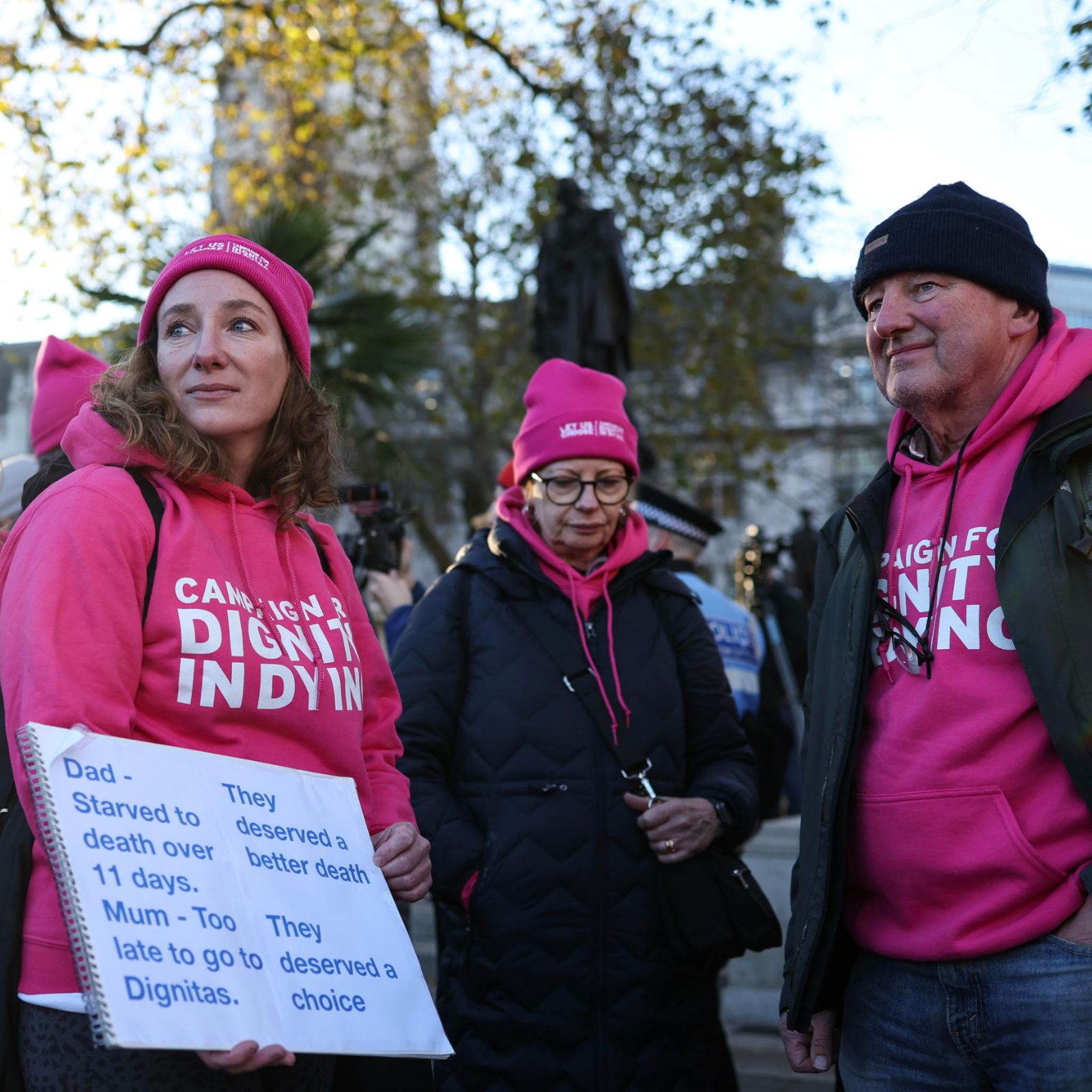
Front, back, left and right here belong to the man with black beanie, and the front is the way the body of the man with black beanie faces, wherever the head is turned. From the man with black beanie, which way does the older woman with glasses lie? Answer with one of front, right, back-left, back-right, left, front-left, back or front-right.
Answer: right

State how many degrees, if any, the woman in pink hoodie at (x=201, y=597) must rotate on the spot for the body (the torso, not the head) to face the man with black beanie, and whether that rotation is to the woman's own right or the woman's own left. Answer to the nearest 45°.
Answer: approximately 45° to the woman's own left

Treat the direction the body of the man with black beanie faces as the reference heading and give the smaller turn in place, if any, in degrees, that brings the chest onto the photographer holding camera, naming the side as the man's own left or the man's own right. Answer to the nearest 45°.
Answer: approximately 90° to the man's own right

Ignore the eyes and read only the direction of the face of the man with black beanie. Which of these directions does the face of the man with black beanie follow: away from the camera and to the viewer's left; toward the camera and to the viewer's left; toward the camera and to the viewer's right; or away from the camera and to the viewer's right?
toward the camera and to the viewer's left

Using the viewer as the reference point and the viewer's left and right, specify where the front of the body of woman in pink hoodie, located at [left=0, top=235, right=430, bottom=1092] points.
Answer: facing the viewer and to the right of the viewer

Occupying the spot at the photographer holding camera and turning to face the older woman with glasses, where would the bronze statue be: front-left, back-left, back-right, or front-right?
back-left

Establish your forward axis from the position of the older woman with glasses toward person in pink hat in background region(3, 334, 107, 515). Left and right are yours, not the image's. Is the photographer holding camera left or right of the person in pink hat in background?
right

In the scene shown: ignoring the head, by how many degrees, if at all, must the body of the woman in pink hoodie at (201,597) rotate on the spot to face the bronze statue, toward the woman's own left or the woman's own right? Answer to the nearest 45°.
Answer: approximately 135° to the woman's own left

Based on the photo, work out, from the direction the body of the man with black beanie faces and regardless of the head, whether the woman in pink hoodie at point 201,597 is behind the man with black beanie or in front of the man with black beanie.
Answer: in front

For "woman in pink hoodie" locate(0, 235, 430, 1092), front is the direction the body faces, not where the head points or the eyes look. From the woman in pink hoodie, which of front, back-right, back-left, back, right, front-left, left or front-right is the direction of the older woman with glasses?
left

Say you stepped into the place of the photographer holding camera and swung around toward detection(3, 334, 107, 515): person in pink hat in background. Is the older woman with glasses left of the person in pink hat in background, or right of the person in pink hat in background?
left

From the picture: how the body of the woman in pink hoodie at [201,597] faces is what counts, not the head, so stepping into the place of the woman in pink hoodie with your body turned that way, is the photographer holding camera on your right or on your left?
on your left
